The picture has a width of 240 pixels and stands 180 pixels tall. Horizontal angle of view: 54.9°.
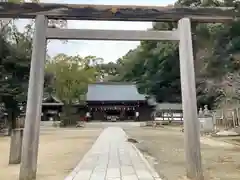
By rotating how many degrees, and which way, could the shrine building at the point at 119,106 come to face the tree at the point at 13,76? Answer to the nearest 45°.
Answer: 0° — it already faces it

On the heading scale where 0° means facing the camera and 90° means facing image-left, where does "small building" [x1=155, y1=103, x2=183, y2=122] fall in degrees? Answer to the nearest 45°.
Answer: approximately 0°

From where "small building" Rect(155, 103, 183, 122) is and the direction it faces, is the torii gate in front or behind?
in front

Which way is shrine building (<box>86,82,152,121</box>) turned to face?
toward the camera

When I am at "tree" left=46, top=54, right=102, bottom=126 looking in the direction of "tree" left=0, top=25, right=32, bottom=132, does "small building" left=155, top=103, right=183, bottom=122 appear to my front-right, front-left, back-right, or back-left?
back-left

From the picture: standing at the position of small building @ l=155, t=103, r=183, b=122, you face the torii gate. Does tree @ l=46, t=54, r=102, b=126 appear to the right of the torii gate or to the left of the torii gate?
right

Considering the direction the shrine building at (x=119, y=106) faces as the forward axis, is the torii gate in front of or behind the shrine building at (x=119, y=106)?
in front

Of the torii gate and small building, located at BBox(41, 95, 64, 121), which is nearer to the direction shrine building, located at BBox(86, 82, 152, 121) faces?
the torii gate

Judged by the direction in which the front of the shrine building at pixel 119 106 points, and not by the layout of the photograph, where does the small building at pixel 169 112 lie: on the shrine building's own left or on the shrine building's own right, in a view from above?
on the shrine building's own left

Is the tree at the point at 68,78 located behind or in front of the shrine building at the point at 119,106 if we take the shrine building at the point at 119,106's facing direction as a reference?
in front
